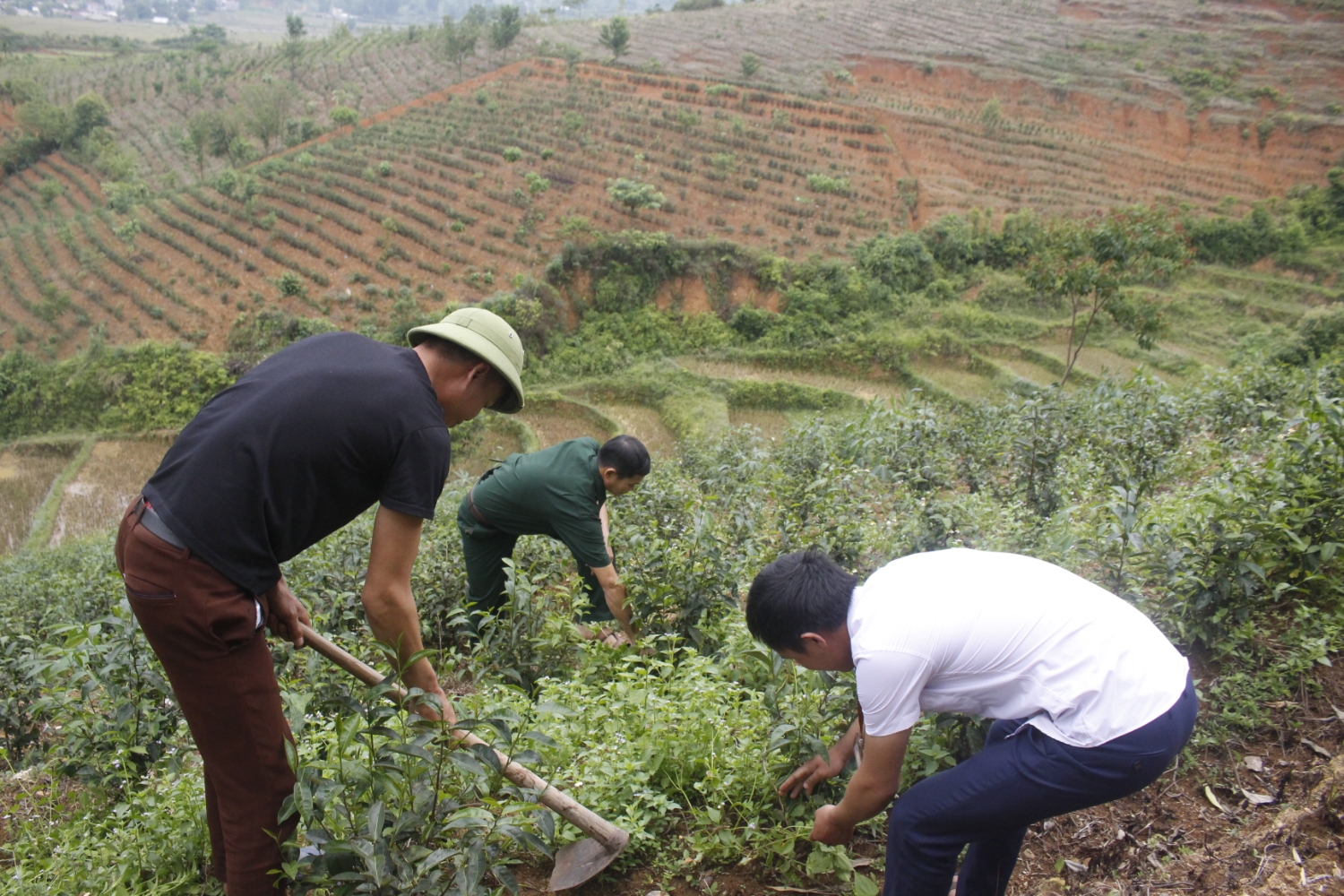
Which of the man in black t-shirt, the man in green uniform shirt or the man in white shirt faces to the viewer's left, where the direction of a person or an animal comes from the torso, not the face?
the man in white shirt

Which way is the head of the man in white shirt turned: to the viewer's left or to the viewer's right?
to the viewer's left

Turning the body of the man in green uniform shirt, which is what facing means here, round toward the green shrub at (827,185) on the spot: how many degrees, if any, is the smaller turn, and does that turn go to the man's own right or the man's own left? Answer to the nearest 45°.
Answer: approximately 90° to the man's own left

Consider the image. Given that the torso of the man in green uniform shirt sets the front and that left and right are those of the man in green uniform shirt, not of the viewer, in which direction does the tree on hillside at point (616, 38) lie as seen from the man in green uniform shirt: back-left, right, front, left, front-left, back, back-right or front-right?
left

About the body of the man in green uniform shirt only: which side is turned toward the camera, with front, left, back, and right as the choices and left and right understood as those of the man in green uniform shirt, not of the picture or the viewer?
right

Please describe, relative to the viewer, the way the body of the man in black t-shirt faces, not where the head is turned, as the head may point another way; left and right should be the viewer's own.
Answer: facing to the right of the viewer

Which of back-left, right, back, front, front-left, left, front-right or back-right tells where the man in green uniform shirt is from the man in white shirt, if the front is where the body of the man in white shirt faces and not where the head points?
front-right

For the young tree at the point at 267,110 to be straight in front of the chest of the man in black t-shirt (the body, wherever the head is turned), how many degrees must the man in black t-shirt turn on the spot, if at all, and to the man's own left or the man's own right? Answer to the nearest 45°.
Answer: approximately 90° to the man's own left

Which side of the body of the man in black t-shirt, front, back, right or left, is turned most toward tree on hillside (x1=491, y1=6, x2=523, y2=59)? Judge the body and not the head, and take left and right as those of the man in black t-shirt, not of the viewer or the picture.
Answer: left

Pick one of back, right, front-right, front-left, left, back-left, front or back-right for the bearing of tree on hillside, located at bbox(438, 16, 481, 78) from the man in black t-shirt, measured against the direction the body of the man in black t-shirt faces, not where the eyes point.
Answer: left

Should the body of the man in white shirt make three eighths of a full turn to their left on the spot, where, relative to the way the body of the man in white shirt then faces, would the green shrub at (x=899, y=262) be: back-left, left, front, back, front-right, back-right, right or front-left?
back-left

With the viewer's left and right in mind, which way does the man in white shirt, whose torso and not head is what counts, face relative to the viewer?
facing to the left of the viewer

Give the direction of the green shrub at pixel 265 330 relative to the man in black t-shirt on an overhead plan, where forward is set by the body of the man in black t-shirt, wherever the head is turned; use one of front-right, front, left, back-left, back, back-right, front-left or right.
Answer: left

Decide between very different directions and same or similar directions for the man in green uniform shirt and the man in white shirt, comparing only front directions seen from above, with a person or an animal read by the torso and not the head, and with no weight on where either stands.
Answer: very different directions
